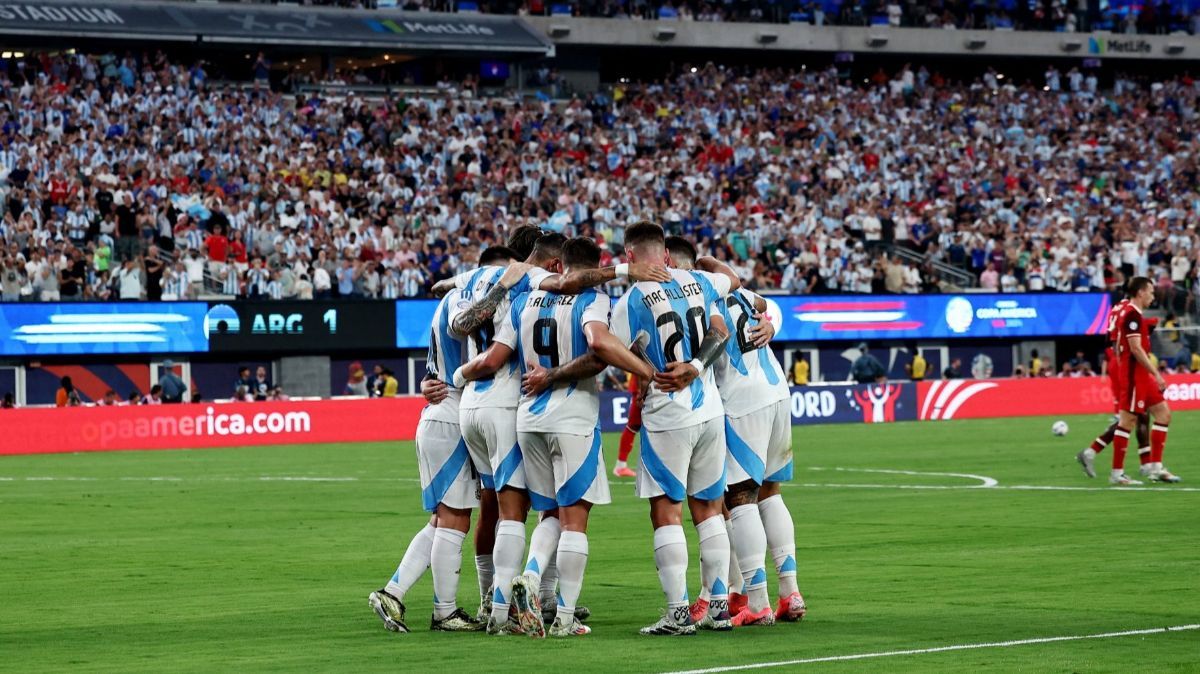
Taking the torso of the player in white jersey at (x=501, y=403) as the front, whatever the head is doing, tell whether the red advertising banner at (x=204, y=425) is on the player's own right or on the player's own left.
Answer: on the player's own left

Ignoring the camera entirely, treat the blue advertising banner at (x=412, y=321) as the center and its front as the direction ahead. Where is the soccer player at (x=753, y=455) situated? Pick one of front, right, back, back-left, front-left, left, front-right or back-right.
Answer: front

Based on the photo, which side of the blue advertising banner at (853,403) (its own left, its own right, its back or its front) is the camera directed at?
front

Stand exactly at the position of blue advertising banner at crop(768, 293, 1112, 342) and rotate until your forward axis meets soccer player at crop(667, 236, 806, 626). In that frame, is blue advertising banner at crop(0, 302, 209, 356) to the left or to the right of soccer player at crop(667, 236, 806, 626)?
right

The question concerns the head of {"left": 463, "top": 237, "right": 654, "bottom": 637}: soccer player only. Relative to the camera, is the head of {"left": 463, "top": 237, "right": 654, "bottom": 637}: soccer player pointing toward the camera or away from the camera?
away from the camera

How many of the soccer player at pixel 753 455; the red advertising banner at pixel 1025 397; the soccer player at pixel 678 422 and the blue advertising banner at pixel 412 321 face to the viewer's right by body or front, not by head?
0

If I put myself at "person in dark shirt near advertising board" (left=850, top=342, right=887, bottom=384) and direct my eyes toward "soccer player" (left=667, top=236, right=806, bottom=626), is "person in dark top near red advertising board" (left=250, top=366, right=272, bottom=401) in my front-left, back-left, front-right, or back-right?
front-right

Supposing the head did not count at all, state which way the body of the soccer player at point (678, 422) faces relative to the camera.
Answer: away from the camera

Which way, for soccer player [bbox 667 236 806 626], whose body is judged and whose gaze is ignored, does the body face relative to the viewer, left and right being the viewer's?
facing away from the viewer and to the left of the viewer

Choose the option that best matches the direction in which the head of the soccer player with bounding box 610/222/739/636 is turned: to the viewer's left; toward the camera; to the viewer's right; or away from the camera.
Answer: away from the camera

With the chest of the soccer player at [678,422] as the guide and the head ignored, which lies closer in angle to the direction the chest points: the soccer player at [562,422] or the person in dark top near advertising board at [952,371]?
the person in dark top near advertising board
